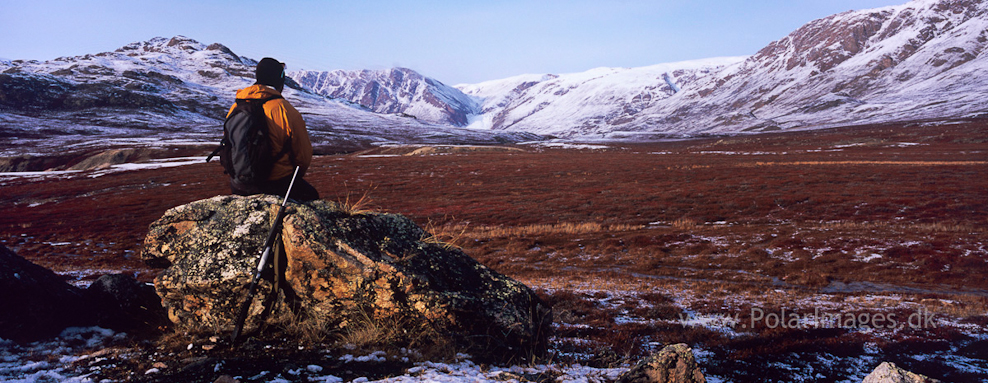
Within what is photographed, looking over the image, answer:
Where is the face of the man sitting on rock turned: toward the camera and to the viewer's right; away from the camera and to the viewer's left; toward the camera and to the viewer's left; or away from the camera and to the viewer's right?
away from the camera and to the viewer's right

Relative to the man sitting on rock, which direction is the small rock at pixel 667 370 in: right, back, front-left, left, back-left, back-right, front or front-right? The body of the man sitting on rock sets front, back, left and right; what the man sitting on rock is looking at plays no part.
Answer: right

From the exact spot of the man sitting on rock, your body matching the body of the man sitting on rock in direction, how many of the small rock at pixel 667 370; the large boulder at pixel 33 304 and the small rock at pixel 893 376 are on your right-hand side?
2

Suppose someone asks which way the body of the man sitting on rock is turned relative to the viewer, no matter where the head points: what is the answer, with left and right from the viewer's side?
facing away from the viewer and to the right of the viewer

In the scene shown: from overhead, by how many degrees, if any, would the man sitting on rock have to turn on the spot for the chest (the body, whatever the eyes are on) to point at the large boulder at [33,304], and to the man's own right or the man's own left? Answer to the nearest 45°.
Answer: approximately 135° to the man's own left

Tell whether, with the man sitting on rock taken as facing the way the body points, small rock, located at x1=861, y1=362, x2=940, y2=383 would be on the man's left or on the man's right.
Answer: on the man's right
